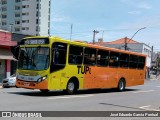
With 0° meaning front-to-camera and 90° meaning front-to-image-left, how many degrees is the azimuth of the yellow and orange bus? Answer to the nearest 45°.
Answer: approximately 45°
